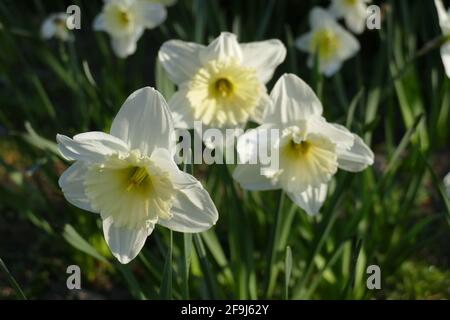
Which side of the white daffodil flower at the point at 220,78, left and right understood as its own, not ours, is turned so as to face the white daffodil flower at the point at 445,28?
left

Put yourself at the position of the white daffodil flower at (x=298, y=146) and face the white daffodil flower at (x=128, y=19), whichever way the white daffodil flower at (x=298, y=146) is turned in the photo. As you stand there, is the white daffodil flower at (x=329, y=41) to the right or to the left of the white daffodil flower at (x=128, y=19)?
right

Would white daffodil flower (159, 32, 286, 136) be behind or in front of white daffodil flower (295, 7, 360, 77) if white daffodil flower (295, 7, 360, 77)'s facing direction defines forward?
in front

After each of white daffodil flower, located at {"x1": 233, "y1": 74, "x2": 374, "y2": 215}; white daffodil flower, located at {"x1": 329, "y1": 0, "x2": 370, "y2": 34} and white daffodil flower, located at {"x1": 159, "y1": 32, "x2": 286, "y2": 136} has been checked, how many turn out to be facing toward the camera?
3

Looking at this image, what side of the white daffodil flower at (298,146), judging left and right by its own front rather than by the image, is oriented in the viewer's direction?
front

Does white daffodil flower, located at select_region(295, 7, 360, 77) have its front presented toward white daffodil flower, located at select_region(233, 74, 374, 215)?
yes

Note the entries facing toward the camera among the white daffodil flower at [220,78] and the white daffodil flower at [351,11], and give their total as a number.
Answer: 2

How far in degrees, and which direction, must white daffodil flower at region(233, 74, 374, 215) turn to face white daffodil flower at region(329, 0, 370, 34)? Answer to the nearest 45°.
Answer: approximately 180°

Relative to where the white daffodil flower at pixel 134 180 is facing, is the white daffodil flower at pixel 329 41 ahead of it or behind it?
behind

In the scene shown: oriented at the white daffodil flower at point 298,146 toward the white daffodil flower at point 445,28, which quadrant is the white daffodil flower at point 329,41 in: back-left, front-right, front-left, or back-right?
front-left

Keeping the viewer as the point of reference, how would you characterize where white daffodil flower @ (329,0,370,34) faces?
facing the viewer

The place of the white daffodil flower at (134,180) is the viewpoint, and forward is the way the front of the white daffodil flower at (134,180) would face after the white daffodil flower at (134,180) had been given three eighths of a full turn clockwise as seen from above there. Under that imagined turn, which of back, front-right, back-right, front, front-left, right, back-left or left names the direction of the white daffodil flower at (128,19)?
front-right

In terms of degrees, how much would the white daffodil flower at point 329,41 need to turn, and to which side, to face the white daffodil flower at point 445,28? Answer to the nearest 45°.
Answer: approximately 45° to its left

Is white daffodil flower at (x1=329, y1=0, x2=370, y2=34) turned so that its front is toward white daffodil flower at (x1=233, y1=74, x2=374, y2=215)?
yes

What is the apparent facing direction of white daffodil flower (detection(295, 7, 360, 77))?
toward the camera

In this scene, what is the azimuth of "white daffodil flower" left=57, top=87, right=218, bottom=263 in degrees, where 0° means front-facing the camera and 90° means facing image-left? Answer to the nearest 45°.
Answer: approximately 0°

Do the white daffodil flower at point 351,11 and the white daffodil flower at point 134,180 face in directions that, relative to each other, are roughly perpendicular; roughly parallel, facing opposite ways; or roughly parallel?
roughly parallel
